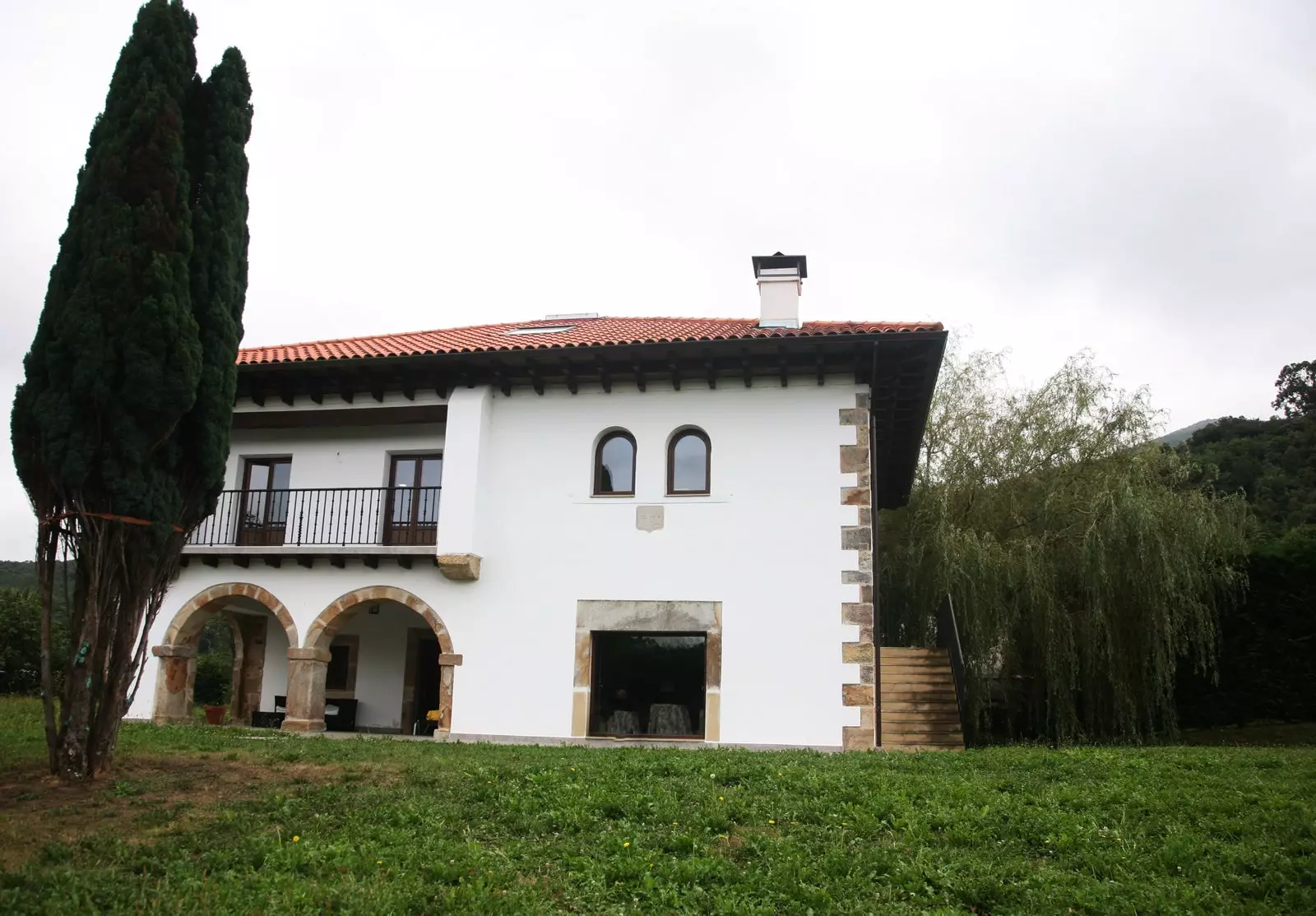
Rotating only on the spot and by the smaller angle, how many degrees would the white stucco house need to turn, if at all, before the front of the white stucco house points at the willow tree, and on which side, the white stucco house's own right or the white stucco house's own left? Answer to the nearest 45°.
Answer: approximately 90° to the white stucco house's own left

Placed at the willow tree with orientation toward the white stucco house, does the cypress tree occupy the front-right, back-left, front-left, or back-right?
front-left

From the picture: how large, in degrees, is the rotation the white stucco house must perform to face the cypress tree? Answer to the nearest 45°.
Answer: approximately 45° to its right

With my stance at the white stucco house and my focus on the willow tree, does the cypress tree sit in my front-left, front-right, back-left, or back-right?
back-right

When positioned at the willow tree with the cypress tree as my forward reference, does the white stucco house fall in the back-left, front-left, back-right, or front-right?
front-right

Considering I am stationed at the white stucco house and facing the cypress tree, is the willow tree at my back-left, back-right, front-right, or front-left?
back-left

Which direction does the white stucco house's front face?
toward the camera

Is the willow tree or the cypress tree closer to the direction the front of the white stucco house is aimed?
the cypress tree
